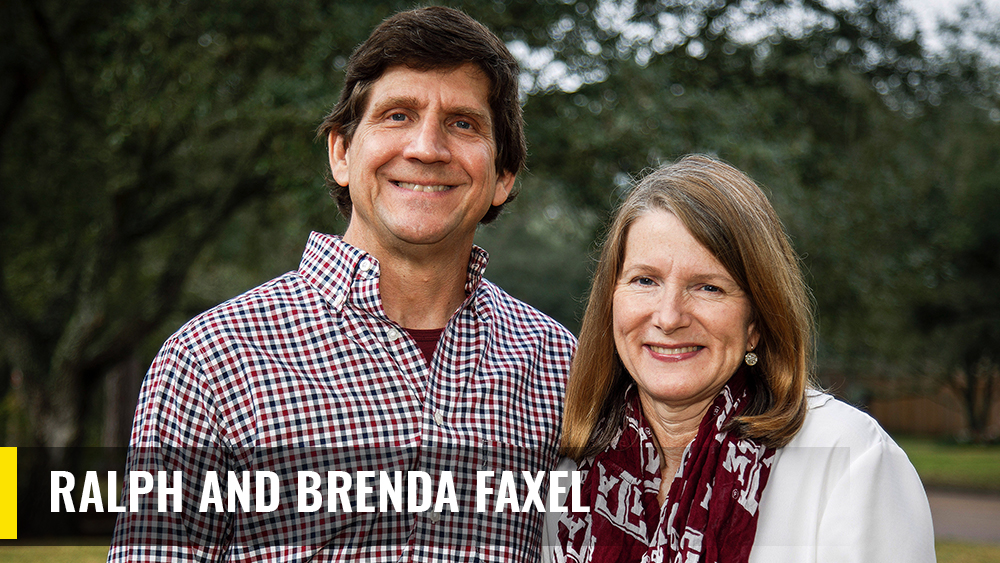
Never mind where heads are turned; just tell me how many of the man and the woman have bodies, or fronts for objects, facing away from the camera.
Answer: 0

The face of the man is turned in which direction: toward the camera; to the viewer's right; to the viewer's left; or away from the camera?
toward the camera

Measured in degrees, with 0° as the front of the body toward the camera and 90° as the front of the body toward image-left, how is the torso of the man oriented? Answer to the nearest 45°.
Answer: approximately 315°

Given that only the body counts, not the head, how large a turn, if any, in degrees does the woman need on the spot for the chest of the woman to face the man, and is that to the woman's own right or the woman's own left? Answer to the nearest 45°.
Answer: approximately 45° to the woman's own right

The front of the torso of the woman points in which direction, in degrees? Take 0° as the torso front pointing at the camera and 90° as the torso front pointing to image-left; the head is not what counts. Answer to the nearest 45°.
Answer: approximately 45°

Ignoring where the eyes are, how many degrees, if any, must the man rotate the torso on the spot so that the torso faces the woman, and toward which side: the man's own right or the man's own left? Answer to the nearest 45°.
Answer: approximately 45° to the man's own left

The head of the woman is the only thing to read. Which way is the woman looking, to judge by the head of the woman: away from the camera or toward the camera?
toward the camera
